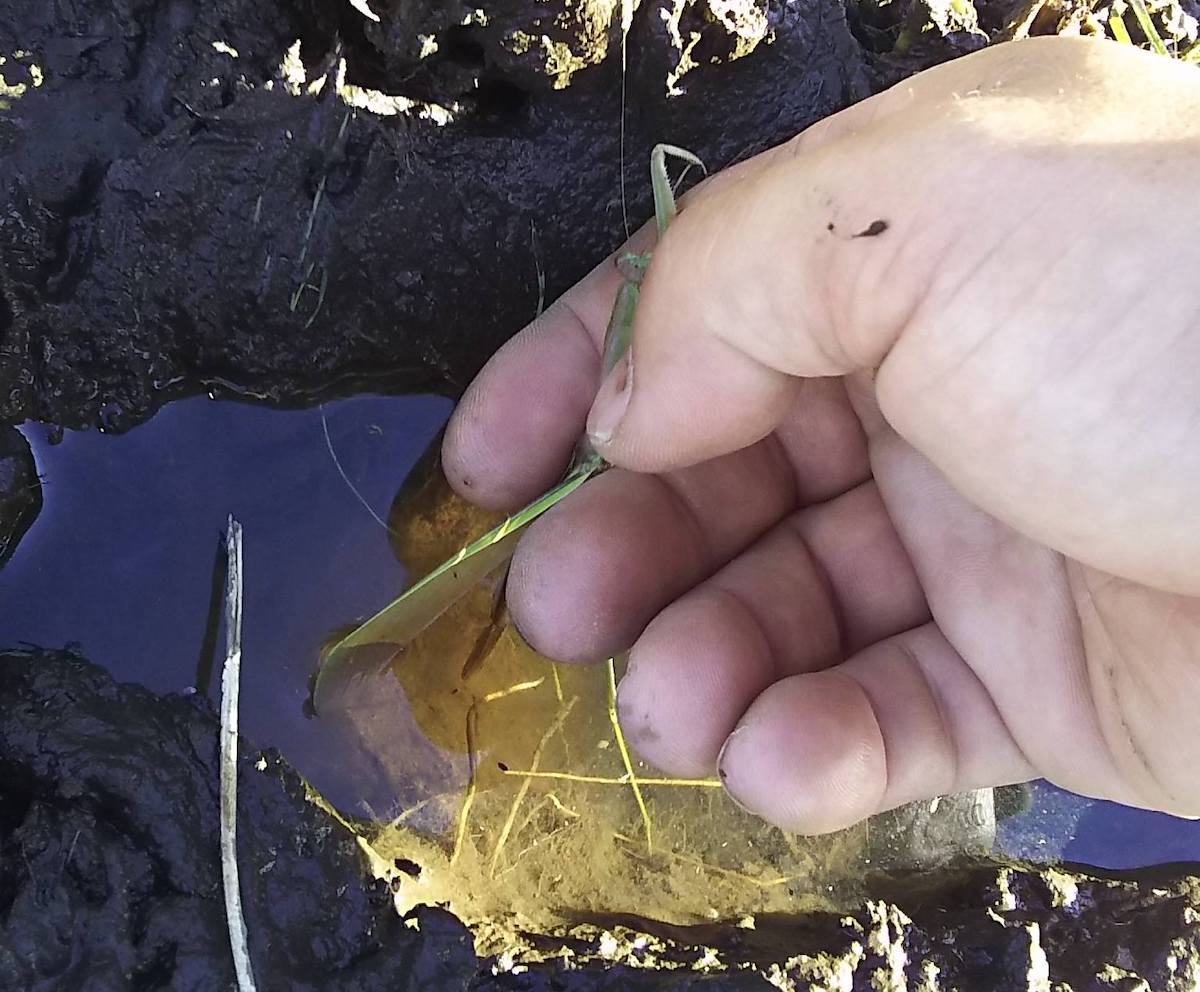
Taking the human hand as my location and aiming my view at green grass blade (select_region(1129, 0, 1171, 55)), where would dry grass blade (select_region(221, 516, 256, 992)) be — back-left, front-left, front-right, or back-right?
back-left

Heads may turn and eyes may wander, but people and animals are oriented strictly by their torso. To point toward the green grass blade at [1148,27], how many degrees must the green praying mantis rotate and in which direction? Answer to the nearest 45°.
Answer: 0° — it already faces it

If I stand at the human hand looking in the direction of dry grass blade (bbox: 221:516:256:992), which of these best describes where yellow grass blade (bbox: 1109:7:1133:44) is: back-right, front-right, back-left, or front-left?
back-right

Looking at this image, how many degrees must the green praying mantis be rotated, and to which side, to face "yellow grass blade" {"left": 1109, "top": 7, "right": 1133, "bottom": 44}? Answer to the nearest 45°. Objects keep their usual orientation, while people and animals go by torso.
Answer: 0° — it already faces it

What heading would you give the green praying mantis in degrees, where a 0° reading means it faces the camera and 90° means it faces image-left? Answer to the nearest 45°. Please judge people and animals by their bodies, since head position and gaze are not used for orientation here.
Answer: approximately 225°
